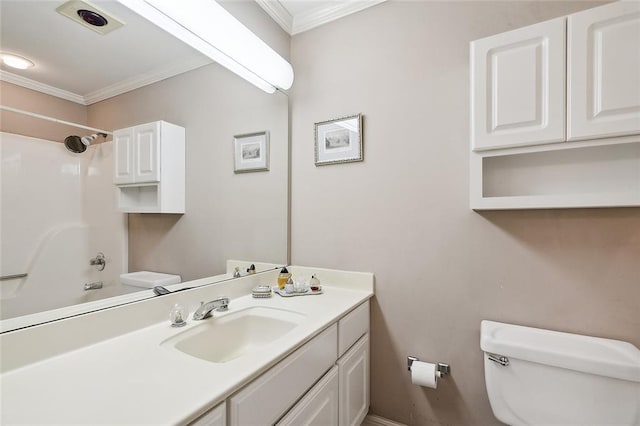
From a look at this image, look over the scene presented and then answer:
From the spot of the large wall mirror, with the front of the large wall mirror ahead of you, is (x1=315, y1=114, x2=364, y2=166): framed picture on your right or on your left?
on your left

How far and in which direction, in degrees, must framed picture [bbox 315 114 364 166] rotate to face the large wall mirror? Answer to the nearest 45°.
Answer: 0° — it already faces it

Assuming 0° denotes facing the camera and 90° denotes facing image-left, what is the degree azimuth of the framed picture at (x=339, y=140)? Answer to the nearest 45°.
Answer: approximately 45°

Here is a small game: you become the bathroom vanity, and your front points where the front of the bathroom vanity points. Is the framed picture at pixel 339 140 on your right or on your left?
on your left

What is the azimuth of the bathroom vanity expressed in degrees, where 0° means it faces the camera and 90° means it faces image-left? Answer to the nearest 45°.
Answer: approximately 315°

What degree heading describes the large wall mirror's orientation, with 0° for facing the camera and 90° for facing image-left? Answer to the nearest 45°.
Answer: approximately 315°
